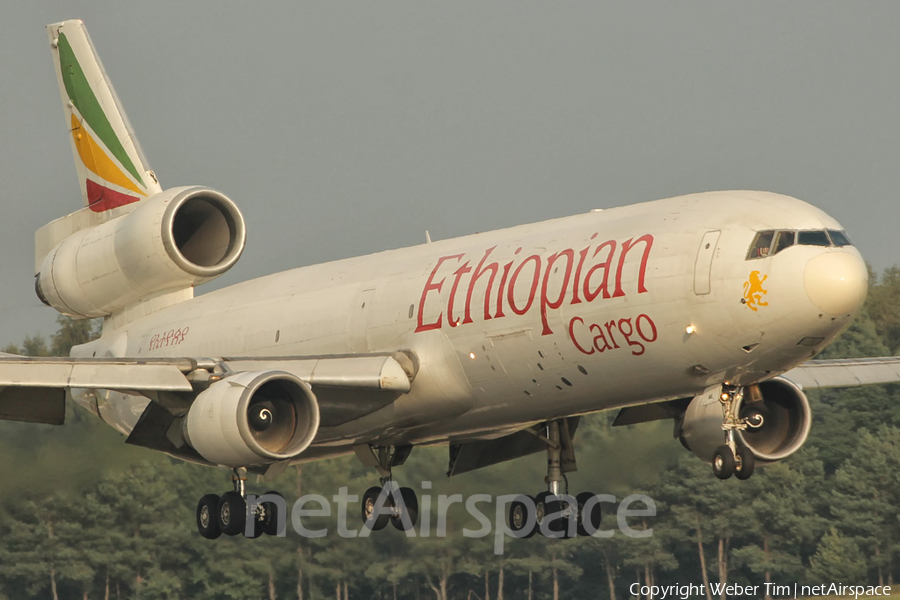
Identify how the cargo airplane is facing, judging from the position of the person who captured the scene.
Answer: facing the viewer and to the right of the viewer
